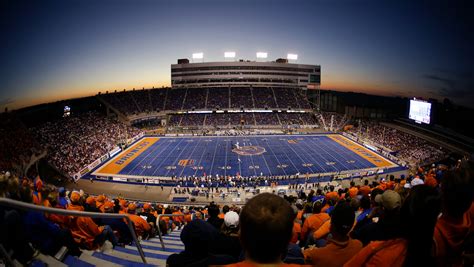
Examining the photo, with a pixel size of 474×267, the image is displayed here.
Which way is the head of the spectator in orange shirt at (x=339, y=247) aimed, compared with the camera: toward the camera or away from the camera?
away from the camera

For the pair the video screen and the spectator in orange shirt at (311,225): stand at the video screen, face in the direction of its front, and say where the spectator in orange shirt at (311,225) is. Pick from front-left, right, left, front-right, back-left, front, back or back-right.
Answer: front-left

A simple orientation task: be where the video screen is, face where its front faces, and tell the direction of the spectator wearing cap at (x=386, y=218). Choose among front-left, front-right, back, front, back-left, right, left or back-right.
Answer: front-left

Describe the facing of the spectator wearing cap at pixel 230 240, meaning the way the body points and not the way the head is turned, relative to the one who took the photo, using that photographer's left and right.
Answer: facing away from the viewer

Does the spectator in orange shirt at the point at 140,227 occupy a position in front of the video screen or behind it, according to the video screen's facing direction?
in front

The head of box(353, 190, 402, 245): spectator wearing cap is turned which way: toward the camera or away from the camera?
away from the camera

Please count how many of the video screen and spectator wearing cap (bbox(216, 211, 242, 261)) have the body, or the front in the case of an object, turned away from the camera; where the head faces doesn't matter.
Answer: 1

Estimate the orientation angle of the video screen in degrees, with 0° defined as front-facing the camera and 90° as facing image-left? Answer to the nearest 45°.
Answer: approximately 45°

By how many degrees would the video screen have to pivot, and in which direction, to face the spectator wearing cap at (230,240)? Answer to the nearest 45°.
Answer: approximately 45° to its left

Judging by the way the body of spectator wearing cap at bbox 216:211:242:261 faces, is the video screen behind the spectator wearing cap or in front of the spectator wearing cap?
in front

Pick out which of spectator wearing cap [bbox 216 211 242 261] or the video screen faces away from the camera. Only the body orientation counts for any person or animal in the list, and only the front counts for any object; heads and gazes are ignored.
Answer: the spectator wearing cap
